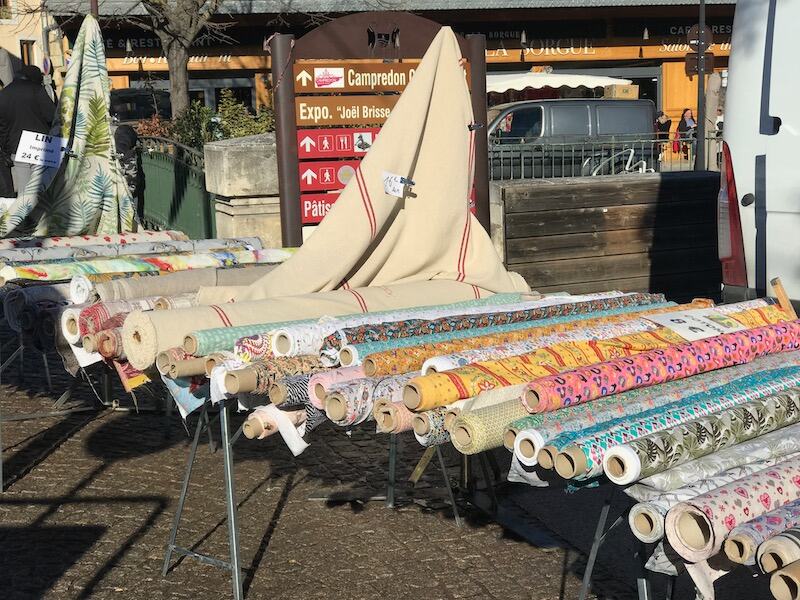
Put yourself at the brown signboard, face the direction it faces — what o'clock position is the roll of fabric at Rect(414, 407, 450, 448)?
The roll of fabric is roughly at 12 o'clock from the brown signboard.

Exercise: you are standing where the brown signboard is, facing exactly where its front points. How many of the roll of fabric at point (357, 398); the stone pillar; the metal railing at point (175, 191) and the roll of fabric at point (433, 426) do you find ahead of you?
2

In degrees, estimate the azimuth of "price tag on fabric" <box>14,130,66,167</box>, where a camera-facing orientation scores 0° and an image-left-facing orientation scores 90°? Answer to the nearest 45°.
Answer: approximately 0°

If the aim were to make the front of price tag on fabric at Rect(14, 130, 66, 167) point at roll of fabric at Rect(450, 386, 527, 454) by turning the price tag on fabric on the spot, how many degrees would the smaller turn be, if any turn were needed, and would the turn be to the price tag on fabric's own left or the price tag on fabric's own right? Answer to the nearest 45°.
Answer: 0° — it already faces it

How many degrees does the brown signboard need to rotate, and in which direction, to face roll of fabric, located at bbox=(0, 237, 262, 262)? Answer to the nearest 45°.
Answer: approximately 45° to its right

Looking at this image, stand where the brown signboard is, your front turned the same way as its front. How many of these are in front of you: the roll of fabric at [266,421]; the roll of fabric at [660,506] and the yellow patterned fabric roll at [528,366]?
3

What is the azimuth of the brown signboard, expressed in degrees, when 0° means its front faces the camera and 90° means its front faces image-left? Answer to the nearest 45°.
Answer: approximately 0°

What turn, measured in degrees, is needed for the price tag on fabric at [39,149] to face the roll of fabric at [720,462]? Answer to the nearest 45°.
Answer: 0° — it already faces it

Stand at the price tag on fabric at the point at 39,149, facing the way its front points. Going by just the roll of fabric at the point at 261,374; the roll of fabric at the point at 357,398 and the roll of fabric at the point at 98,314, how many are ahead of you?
3
